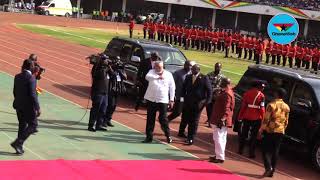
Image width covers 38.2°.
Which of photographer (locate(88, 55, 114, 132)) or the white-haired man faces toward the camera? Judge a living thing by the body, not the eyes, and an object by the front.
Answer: the white-haired man

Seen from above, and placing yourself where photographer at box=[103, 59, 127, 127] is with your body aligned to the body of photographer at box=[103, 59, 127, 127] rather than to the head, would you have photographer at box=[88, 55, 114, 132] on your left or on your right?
on your right

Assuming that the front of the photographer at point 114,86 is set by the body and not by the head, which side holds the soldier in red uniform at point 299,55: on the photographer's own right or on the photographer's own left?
on the photographer's own left

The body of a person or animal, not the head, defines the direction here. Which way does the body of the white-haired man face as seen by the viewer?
toward the camera

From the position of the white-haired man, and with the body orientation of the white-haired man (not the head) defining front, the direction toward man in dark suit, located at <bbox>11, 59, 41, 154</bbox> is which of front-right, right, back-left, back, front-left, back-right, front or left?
front-right

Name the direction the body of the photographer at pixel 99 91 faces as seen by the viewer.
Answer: to the viewer's right

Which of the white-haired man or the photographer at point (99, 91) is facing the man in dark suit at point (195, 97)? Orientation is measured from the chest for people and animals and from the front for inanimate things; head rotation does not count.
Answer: the photographer

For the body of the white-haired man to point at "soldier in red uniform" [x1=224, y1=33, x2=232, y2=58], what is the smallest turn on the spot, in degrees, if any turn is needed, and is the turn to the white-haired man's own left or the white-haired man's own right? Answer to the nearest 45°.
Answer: approximately 180°

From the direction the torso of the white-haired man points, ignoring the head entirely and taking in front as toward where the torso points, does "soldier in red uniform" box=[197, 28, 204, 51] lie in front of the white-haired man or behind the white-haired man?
behind

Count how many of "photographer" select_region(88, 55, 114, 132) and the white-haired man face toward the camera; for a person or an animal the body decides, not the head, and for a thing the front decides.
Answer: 1
